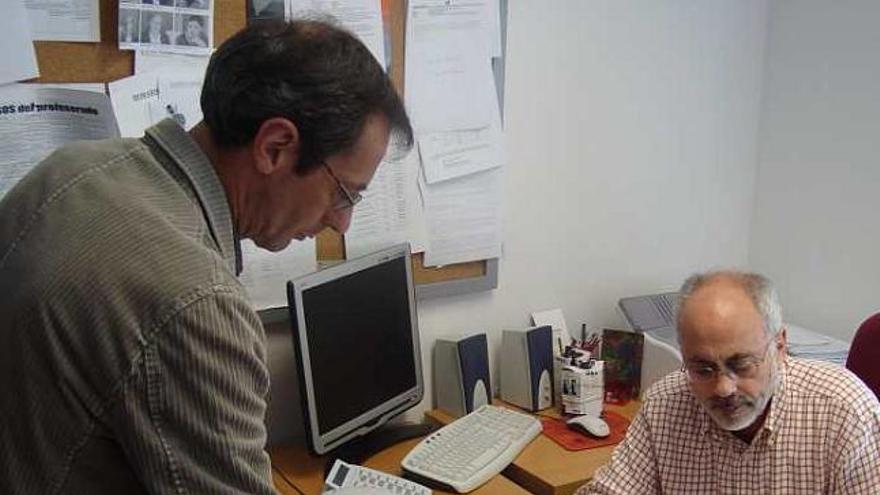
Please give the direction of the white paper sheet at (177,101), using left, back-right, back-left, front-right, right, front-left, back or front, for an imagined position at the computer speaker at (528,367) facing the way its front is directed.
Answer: right

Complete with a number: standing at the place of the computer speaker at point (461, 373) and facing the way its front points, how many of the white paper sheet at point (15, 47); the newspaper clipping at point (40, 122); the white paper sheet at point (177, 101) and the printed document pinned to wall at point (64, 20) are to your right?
4

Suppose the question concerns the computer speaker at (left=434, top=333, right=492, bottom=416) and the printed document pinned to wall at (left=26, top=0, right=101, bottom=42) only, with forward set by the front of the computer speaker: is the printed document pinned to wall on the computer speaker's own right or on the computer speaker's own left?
on the computer speaker's own right

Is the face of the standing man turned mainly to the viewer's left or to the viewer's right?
to the viewer's right

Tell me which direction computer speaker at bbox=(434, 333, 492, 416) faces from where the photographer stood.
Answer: facing the viewer and to the right of the viewer

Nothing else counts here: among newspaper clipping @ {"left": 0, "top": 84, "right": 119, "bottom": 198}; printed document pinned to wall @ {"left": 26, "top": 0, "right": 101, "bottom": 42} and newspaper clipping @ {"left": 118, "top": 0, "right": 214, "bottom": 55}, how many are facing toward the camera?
3
